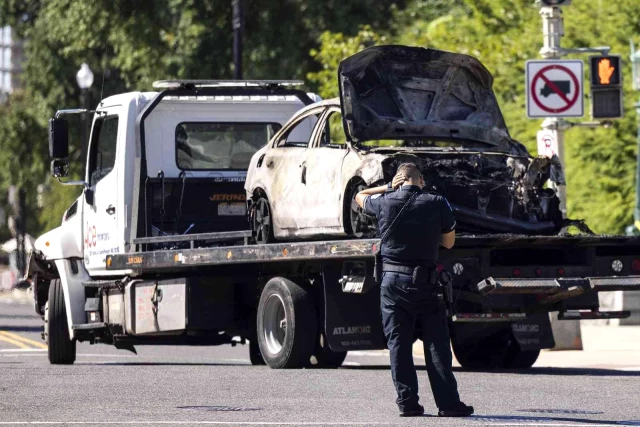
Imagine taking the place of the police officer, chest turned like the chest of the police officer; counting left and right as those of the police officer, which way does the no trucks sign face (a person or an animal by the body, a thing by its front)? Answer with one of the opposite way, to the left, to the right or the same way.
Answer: the opposite way

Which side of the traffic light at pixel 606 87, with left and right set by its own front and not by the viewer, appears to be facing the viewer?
front

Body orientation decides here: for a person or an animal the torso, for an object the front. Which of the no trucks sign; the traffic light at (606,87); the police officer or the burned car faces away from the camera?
the police officer

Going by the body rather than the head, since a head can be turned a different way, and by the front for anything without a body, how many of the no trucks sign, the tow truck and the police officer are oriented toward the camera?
1

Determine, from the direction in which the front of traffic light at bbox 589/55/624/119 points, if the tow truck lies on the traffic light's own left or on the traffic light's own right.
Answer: on the traffic light's own right

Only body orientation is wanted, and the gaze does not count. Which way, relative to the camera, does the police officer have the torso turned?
away from the camera

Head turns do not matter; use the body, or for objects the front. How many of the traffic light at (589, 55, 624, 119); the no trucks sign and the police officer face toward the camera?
2

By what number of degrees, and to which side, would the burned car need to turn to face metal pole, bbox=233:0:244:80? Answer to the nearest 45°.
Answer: approximately 135° to its left

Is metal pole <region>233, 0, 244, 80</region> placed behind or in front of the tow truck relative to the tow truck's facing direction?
in front

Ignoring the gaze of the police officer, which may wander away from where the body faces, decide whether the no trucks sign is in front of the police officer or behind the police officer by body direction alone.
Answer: in front

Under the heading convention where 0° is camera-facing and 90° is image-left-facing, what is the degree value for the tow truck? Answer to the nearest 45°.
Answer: approximately 135°
